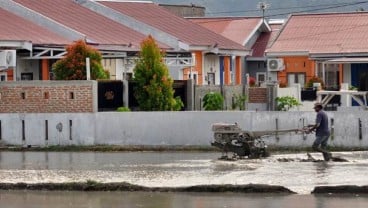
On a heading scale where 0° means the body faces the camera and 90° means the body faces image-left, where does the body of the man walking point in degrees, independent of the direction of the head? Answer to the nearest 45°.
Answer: approximately 90°

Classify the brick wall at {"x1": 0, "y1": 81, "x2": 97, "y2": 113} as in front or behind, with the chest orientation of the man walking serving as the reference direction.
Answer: in front
